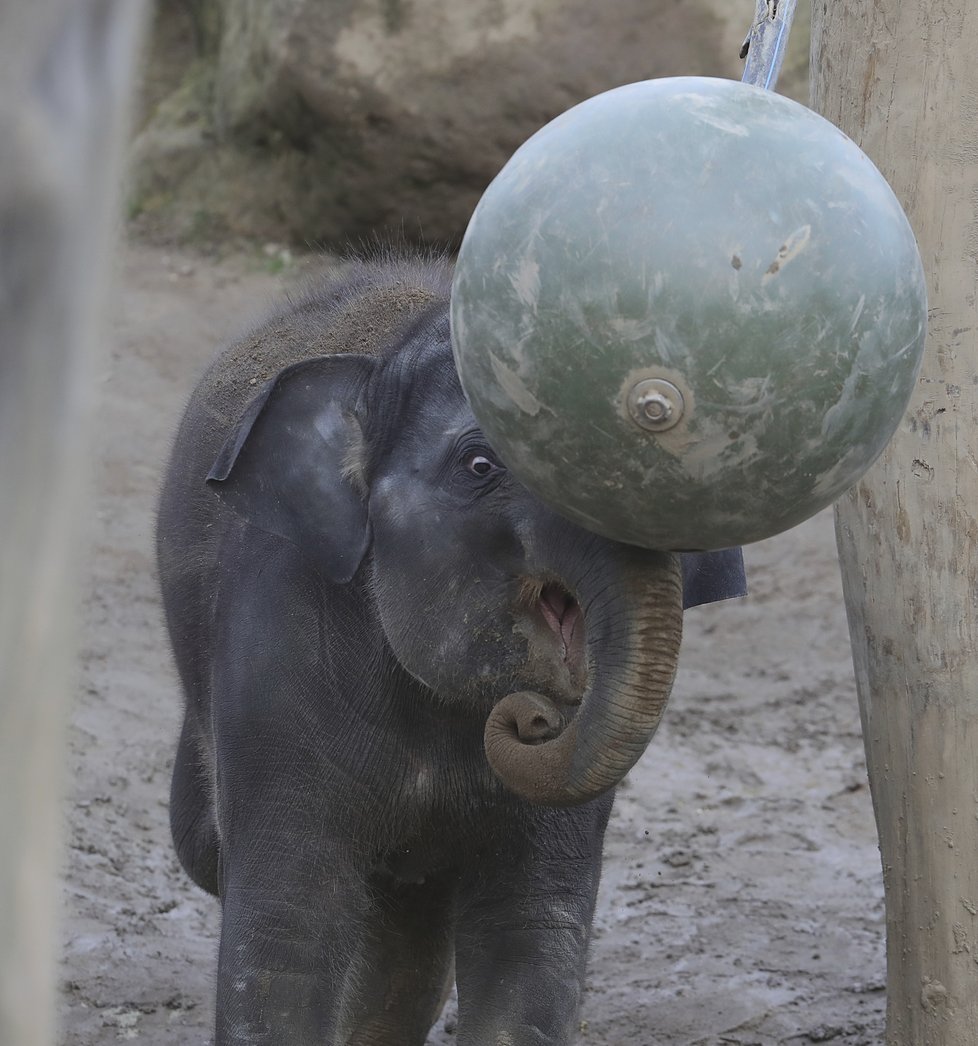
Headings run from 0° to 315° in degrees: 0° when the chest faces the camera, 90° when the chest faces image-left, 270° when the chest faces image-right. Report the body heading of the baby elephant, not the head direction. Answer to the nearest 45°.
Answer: approximately 315°

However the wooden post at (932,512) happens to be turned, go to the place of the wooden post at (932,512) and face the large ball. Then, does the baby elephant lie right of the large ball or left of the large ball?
right

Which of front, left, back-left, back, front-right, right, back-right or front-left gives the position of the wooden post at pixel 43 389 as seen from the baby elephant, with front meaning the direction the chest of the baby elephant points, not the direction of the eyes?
front-right

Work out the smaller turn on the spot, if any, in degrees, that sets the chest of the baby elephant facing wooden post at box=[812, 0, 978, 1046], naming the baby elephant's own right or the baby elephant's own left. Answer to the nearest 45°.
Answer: approximately 45° to the baby elephant's own left

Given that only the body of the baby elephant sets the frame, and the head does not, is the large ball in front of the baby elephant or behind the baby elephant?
in front

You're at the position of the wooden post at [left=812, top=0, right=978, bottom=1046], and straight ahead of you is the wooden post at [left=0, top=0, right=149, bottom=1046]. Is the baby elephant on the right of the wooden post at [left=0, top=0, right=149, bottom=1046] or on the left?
right
